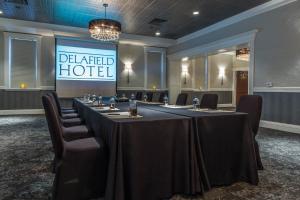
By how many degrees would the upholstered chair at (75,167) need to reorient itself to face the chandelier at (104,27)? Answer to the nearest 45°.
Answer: approximately 90° to its left

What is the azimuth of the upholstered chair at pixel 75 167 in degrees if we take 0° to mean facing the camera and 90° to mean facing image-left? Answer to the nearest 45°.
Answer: approximately 270°

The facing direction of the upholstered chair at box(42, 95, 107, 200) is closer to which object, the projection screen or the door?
the door

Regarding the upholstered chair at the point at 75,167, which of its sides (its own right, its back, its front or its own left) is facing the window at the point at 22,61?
left

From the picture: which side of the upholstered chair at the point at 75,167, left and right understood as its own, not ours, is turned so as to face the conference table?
front

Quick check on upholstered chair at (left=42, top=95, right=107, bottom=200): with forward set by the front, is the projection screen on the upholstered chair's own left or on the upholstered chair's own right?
on the upholstered chair's own left

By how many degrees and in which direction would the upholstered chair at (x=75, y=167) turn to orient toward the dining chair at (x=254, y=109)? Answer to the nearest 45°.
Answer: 0° — it already faces it
